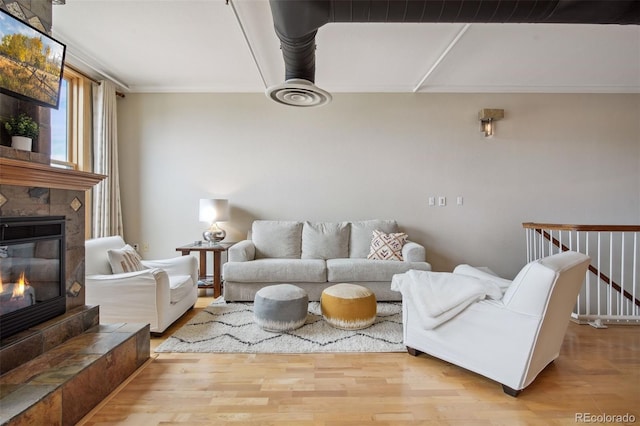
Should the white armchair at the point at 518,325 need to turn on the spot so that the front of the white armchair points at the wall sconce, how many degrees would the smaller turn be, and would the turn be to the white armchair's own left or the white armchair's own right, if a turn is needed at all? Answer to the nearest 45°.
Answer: approximately 45° to the white armchair's own right

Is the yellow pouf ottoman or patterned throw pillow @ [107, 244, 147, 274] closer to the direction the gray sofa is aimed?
the yellow pouf ottoman

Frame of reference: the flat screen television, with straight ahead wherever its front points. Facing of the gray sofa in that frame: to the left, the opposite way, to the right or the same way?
to the right

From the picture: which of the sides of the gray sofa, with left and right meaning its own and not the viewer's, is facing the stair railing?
left

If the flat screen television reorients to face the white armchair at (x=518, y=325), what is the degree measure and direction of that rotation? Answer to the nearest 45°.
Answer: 0° — it already faces it

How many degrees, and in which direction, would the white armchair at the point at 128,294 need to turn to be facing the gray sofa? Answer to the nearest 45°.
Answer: approximately 45° to its left

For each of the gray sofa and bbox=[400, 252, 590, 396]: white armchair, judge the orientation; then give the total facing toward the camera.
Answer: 1

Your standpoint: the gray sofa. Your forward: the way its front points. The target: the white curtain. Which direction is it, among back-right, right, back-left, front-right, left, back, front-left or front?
right

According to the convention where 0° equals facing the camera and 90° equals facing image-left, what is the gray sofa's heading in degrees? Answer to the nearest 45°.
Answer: approximately 0°

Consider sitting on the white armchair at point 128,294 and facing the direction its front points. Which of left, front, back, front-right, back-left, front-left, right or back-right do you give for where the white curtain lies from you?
back-left

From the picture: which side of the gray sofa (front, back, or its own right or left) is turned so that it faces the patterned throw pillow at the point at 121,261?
right

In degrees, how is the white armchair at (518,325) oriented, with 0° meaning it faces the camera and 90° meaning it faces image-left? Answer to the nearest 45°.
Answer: approximately 135°
